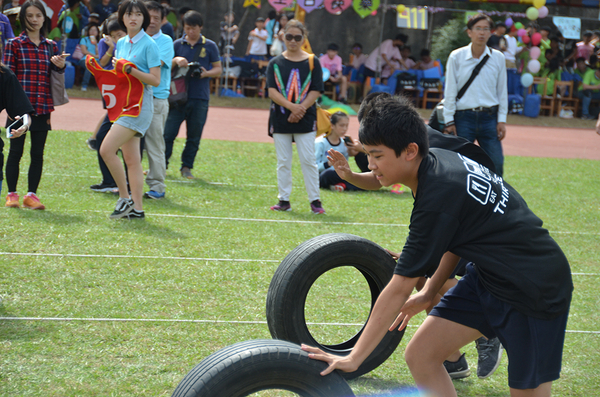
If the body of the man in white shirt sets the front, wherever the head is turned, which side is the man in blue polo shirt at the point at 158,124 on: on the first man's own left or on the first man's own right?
on the first man's own right

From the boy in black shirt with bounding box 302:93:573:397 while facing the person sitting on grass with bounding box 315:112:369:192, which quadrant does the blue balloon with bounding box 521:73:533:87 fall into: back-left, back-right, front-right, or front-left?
front-right

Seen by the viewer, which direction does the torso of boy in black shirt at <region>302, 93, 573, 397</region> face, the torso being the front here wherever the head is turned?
to the viewer's left

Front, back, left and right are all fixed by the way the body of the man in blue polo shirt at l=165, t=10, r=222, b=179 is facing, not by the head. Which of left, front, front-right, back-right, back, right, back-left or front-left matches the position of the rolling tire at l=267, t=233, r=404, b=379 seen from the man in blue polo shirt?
front

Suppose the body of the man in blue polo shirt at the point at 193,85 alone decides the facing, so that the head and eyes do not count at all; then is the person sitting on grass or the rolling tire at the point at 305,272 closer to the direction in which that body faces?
the rolling tire

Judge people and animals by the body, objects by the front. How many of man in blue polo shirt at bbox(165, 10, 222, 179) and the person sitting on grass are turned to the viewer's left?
0

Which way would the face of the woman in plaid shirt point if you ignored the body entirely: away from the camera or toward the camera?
toward the camera

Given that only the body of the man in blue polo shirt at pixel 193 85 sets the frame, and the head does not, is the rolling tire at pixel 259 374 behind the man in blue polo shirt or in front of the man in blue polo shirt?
in front

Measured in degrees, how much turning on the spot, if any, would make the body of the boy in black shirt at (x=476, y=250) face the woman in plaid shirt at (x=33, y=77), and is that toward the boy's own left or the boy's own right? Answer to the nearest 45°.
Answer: approximately 45° to the boy's own right

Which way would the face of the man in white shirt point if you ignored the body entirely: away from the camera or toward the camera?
toward the camera

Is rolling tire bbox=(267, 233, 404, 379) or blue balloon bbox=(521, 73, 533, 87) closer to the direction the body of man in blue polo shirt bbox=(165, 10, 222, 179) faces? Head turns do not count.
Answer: the rolling tire

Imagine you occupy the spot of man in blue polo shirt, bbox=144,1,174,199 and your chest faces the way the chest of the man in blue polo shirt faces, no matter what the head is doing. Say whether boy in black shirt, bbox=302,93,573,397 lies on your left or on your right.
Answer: on your left

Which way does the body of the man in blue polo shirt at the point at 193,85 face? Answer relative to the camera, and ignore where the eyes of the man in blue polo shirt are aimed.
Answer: toward the camera

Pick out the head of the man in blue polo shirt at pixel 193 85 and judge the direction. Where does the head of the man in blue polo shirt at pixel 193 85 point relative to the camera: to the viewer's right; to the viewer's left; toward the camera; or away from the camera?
toward the camera

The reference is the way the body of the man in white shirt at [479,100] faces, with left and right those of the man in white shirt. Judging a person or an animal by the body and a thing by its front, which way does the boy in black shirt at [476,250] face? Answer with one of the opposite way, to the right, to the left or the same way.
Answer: to the right

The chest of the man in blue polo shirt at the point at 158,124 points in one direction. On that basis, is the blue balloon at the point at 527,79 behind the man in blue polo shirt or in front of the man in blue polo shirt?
behind

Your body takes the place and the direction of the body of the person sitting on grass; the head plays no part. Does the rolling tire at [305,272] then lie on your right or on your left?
on your right

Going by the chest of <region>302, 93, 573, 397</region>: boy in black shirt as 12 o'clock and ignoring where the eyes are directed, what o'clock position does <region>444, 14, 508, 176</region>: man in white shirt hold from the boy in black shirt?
The man in white shirt is roughly at 3 o'clock from the boy in black shirt.
